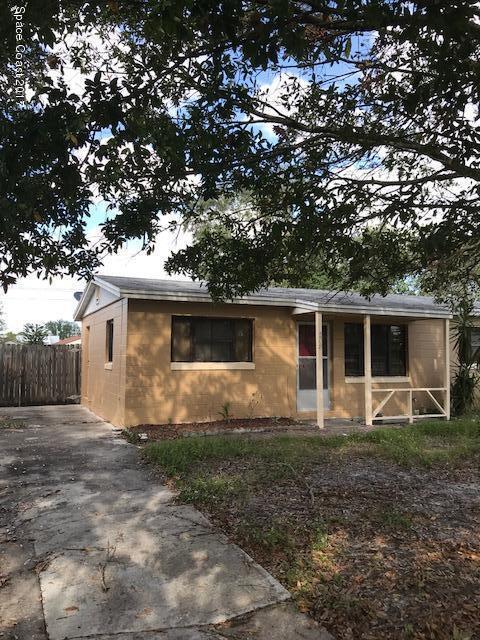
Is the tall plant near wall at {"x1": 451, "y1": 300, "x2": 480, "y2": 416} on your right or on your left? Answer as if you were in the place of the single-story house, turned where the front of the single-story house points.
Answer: on your left

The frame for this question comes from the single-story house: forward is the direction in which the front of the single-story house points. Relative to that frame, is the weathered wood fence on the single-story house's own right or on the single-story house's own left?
on the single-story house's own right

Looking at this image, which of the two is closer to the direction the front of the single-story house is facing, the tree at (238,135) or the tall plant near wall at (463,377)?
the tree

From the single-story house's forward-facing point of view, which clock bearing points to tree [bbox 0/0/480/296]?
The tree is roughly at 12 o'clock from the single-story house.

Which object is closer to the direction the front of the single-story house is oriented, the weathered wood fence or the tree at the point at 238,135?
the tree

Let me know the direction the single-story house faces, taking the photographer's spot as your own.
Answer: facing the viewer
